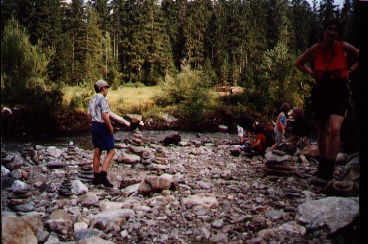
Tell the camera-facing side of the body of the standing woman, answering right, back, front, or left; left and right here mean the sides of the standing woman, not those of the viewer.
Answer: front

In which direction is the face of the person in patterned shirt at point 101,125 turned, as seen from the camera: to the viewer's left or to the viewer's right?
to the viewer's right

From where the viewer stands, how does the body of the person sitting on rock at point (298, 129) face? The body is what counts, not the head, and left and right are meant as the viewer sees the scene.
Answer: facing to the left of the viewer

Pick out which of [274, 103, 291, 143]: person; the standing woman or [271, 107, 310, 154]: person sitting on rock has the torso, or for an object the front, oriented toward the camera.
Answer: the standing woman

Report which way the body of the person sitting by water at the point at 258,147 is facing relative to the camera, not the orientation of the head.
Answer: to the viewer's left

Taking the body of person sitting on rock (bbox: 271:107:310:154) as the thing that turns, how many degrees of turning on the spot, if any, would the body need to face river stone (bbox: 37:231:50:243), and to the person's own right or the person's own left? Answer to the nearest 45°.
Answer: approximately 90° to the person's own left

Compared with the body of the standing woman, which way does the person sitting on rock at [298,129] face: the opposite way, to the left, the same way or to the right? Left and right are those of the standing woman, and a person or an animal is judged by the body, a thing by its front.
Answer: to the right
